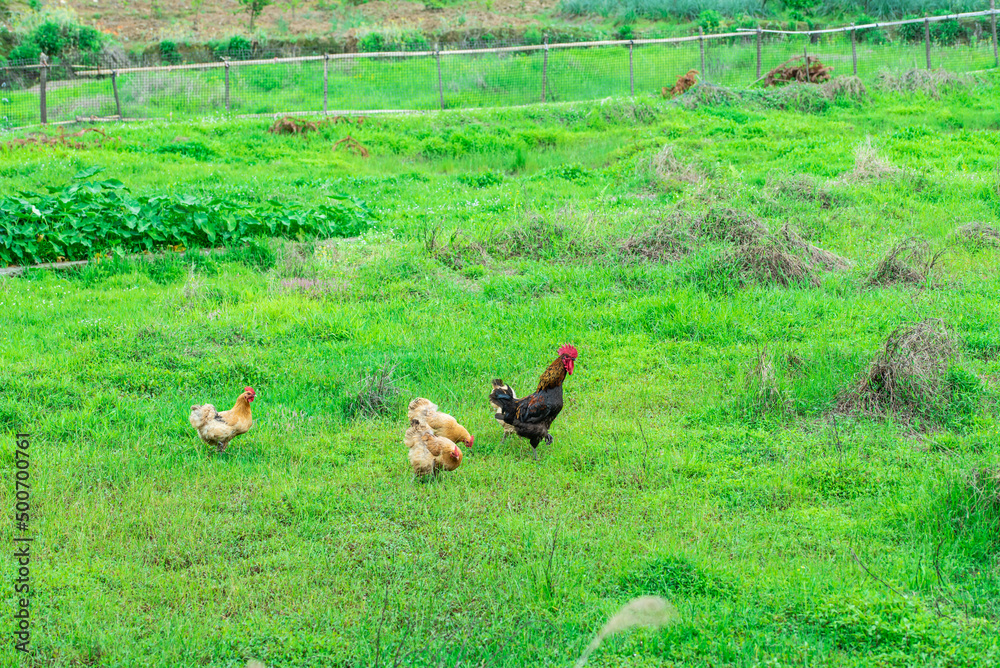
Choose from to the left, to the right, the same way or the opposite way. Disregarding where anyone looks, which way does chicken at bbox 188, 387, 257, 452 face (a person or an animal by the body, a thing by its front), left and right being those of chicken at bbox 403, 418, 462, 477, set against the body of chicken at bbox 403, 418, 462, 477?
the same way

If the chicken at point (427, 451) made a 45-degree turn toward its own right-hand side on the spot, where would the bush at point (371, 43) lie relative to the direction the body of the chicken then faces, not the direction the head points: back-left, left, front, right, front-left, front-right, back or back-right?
back-left

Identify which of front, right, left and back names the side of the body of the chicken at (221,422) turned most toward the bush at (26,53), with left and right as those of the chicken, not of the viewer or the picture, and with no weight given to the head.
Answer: left

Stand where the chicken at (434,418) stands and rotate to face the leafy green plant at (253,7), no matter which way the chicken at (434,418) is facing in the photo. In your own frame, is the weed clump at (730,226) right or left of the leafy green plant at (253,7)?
right

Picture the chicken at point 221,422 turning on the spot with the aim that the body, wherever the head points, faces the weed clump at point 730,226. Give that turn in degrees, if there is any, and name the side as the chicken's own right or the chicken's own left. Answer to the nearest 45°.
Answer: approximately 45° to the chicken's own left

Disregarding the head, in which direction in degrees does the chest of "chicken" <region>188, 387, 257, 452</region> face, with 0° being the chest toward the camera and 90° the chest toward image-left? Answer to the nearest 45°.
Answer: approximately 270°

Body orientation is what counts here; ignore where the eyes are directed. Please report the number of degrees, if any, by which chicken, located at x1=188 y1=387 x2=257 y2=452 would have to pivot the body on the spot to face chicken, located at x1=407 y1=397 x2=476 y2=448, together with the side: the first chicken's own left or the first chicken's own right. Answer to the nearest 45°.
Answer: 0° — it already faces it

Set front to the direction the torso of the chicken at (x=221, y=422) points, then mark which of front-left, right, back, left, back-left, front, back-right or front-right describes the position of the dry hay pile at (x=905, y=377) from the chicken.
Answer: front

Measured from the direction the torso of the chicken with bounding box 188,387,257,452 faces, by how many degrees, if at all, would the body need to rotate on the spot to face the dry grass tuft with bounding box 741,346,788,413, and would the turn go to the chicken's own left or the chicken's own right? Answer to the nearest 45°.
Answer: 0° — it already faces it

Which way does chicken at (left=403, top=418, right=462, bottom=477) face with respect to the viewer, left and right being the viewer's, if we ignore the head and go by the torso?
facing to the right of the viewer
